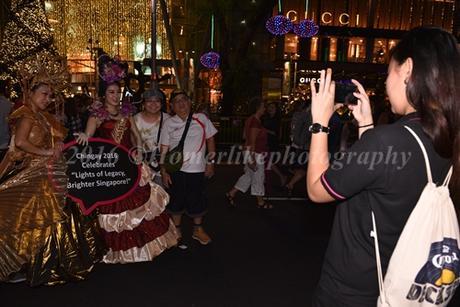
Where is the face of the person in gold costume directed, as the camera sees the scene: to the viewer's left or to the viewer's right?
to the viewer's right

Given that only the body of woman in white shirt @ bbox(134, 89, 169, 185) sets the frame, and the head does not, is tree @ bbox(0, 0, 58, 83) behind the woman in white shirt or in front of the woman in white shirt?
behind

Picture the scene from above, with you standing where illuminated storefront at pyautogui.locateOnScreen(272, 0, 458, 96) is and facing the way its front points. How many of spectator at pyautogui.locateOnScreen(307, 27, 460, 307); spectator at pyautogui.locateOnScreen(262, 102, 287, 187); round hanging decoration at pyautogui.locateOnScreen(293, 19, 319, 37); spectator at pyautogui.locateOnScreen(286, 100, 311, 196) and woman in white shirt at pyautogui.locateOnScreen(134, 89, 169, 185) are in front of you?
5

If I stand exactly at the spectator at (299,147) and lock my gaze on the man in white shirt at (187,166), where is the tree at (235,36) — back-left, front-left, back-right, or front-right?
back-right

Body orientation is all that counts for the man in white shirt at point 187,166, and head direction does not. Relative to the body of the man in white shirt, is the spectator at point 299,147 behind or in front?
behind

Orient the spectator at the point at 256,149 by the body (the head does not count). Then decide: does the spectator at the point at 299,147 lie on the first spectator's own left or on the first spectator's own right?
on the first spectator's own left

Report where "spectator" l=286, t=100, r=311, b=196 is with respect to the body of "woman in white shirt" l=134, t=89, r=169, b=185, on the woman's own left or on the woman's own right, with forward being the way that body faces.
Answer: on the woman's own left

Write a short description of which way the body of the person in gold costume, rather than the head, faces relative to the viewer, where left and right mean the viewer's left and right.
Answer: facing the viewer and to the right of the viewer
